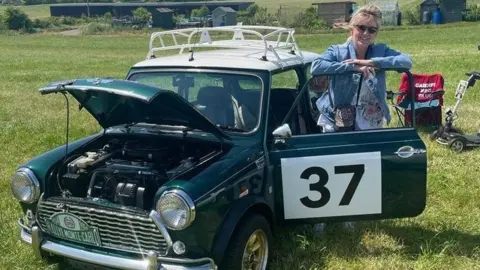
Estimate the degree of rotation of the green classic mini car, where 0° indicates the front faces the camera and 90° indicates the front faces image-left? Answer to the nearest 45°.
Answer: approximately 45°

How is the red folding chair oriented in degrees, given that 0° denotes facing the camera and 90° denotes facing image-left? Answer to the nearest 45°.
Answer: approximately 45°

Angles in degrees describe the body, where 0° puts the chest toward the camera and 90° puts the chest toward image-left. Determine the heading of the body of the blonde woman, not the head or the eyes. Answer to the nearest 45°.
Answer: approximately 0°

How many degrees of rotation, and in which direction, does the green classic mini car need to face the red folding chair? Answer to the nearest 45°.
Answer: approximately 180°
